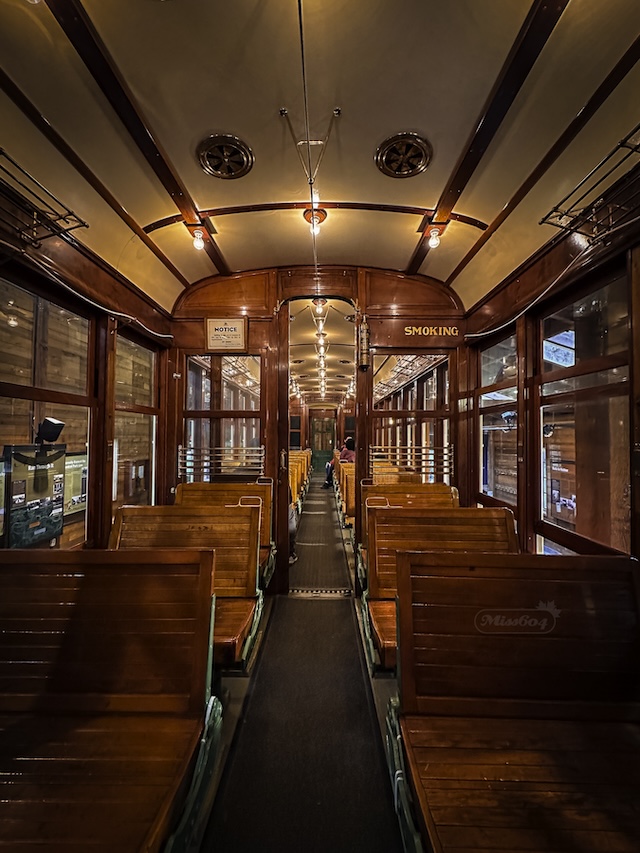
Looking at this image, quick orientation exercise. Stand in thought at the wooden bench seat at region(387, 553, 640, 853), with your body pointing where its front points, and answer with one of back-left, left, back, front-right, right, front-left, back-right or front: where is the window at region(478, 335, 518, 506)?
back

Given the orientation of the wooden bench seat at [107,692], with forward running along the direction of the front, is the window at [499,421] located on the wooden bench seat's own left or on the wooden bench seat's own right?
on the wooden bench seat's own left

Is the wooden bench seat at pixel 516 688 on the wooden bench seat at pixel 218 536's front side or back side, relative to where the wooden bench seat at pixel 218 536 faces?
on the front side

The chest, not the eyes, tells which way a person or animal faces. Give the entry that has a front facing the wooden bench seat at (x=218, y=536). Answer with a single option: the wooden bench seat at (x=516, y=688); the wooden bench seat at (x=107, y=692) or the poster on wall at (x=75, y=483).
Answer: the poster on wall

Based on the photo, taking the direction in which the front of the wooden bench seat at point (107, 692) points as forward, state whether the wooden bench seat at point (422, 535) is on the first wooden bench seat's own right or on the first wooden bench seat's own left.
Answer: on the first wooden bench seat's own left

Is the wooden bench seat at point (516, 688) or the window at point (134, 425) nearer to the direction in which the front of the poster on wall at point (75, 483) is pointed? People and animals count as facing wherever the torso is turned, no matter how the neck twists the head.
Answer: the wooden bench seat

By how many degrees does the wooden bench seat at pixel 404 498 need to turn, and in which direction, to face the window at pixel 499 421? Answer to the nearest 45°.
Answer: approximately 135° to its left

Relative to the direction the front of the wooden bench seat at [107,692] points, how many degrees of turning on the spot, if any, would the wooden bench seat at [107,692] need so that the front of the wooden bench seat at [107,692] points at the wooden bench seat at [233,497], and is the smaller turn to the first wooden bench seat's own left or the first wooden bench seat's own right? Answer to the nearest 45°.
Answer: approximately 135° to the first wooden bench seat's own left

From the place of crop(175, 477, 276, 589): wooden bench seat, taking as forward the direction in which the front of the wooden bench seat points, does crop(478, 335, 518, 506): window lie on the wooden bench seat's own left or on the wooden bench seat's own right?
on the wooden bench seat's own left

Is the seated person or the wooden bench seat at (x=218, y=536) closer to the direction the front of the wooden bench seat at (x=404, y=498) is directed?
the wooden bench seat

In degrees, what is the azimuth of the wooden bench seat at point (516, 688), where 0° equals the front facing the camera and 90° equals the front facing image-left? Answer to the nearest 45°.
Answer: approximately 0°

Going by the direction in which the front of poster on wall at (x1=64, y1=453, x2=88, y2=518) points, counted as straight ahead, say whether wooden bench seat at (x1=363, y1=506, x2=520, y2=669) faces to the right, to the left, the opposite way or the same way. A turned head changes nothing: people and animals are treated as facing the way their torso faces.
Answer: to the right
